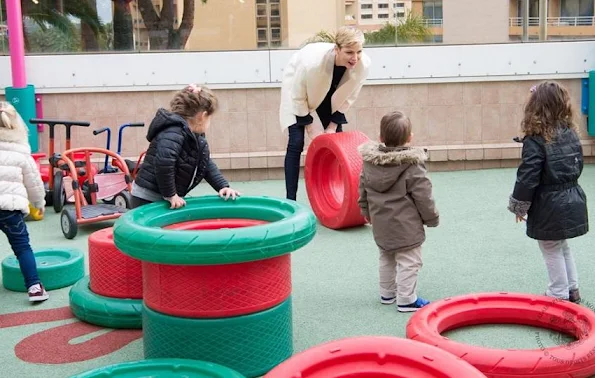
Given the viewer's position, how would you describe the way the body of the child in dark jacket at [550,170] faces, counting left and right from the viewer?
facing away from the viewer and to the left of the viewer

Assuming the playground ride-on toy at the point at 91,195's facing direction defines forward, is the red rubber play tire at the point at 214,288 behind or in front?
behind

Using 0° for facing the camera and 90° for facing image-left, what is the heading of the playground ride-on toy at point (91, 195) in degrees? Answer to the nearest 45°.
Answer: approximately 135°

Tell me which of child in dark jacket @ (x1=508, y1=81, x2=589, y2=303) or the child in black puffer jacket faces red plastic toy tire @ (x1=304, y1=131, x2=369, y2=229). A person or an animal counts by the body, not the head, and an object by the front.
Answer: the child in dark jacket

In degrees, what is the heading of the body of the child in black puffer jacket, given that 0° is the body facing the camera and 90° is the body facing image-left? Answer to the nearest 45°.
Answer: approximately 315°

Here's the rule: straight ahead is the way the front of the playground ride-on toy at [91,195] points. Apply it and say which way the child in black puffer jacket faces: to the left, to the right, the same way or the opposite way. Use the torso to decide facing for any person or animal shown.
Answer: the opposite way

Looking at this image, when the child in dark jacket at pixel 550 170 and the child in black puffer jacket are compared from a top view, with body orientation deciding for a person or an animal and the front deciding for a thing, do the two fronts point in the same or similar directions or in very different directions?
very different directions

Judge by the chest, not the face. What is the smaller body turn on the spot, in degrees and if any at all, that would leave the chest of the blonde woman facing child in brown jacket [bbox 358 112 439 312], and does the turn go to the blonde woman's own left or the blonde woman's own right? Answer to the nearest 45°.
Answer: approximately 45° to the blonde woman's own right
